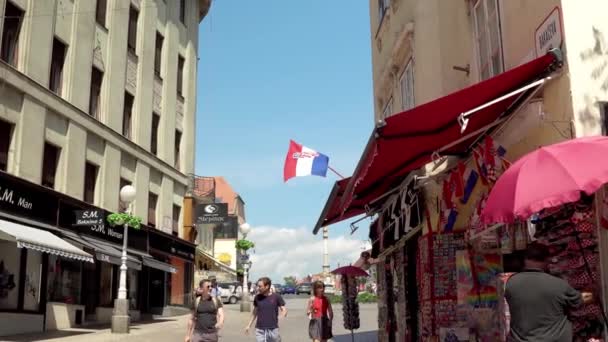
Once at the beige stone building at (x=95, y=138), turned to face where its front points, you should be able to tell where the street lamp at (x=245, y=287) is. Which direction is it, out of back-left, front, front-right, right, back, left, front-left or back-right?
left

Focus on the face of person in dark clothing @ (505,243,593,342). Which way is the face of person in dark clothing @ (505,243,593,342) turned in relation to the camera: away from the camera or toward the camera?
away from the camera

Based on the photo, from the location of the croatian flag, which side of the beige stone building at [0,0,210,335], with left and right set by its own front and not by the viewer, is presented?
front

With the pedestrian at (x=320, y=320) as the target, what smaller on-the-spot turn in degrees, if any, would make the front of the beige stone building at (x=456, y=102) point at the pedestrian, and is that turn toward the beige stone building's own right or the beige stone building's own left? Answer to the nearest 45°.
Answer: approximately 90° to the beige stone building's own right

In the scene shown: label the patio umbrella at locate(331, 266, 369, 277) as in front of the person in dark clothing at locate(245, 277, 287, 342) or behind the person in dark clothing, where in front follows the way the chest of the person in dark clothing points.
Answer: behind

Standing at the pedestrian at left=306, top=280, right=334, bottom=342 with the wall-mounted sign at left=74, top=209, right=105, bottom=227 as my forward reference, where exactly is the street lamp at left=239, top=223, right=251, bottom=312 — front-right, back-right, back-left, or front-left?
front-right

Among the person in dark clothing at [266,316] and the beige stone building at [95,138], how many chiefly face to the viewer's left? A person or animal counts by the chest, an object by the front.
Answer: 0

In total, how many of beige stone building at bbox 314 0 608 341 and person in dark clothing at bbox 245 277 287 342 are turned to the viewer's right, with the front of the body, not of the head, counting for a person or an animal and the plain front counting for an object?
0

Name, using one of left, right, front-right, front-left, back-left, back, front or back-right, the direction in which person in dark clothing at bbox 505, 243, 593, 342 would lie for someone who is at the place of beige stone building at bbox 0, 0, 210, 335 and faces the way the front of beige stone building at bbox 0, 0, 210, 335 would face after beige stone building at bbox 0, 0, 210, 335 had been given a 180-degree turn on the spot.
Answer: back-left

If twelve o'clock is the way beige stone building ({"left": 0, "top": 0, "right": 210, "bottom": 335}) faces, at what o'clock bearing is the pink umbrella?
The pink umbrella is roughly at 1 o'clock from the beige stone building.

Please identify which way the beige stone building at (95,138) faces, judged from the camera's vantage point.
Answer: facing the viewer and to the right of the viewer

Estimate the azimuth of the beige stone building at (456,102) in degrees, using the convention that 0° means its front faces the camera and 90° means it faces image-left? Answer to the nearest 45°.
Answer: approximately 45°

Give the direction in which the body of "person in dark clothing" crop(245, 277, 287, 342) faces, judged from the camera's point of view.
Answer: toward the camera
